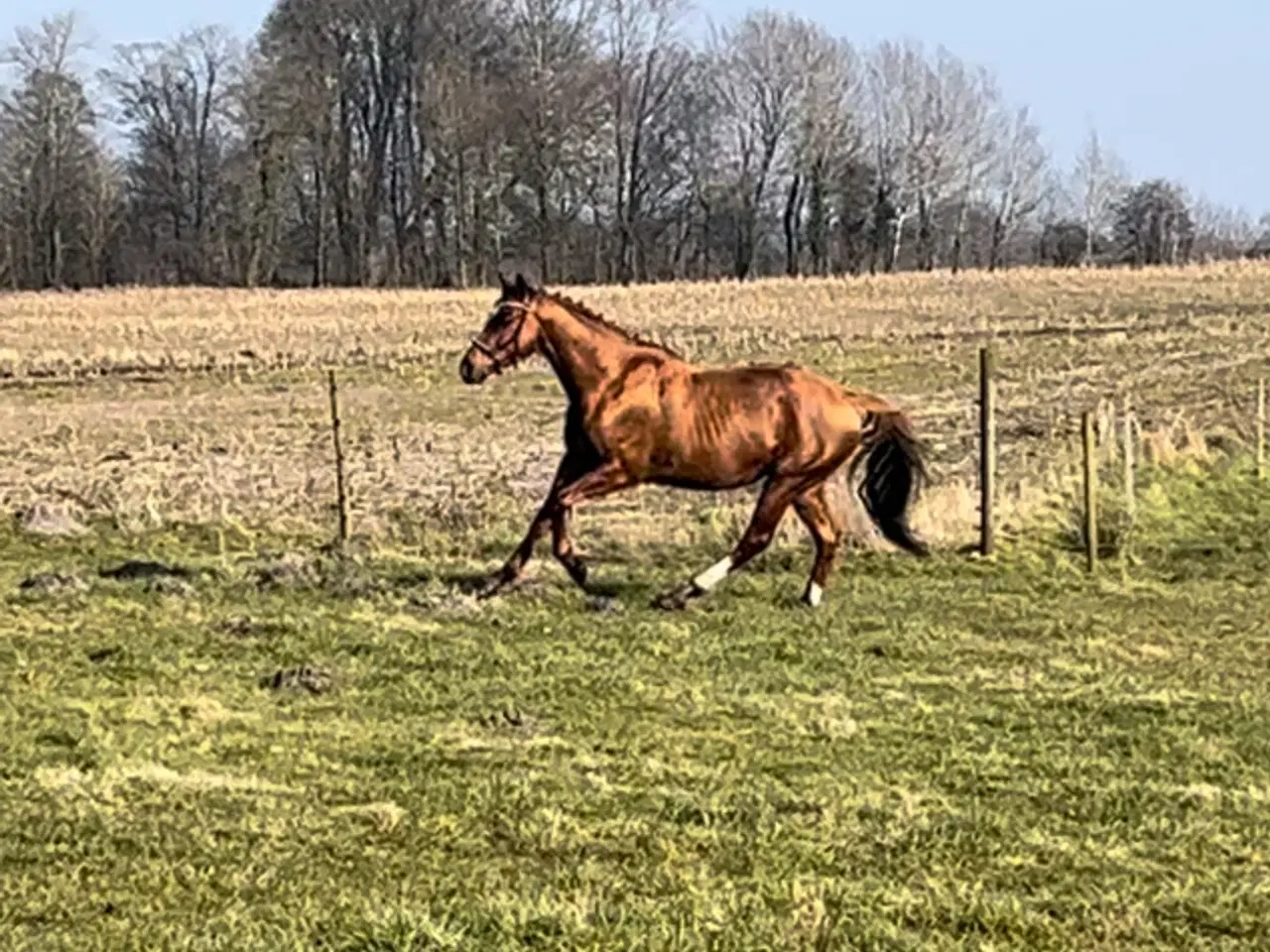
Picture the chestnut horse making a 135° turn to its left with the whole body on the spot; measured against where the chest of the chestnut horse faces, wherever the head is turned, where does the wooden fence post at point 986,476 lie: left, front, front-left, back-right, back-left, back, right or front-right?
left

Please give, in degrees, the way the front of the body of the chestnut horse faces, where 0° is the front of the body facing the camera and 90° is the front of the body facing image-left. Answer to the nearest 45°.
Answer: approximately 90°

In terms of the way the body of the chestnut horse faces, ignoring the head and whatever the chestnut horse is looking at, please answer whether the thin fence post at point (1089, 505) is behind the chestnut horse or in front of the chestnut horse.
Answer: behind
